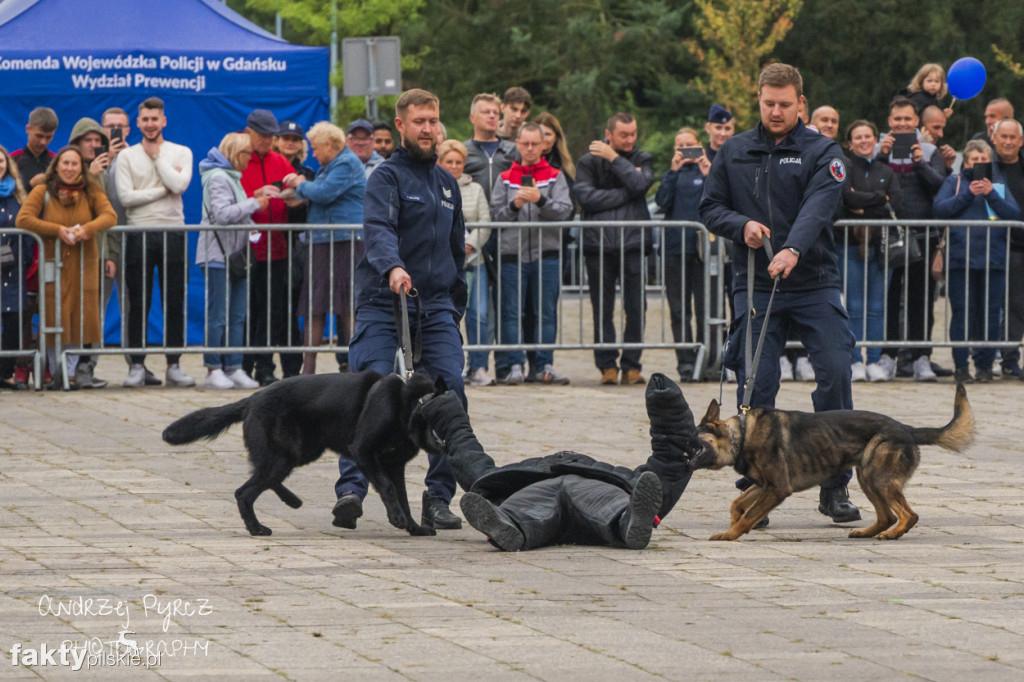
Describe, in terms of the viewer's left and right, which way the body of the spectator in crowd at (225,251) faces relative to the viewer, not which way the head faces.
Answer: facing to the right of the viewer

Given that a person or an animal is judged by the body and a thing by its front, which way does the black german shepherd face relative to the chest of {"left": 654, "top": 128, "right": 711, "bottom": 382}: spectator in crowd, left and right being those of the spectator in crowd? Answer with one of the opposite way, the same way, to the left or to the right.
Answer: to the left

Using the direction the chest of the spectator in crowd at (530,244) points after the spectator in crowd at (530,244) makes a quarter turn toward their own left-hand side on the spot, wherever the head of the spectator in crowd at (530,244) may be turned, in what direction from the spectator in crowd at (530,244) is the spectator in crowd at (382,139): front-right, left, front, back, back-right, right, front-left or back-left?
back-left

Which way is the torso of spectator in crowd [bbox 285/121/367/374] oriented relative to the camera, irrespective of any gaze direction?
to the viewer's left

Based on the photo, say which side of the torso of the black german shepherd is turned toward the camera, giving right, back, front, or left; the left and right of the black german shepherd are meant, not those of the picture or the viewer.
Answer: right

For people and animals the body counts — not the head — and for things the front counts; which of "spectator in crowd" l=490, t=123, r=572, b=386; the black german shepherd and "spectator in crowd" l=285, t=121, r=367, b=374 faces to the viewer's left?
"spectator in crowd" l=285, t=121, r=367, b=374

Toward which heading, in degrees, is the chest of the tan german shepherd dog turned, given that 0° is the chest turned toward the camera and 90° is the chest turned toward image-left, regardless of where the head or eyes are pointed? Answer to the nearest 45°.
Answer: approximately 90°
